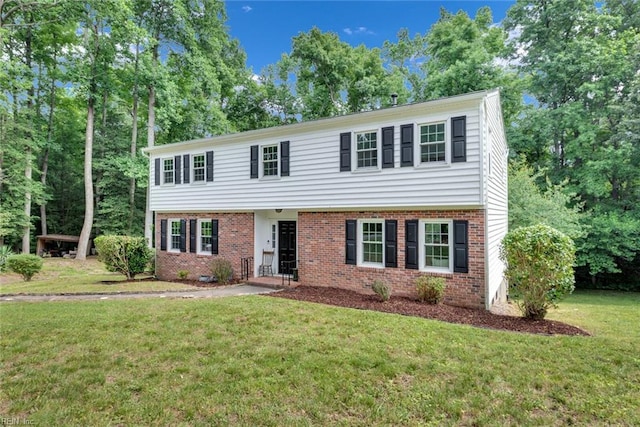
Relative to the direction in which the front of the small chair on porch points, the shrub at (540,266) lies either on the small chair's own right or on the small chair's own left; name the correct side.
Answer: on the small chair's own left

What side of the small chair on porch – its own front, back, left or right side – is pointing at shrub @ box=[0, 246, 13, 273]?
right

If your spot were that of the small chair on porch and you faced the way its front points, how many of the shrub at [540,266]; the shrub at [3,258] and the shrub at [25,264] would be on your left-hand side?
1

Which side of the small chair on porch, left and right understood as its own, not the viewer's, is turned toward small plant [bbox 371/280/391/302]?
left

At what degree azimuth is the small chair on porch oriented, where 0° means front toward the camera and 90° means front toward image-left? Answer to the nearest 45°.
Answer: approximately 45°

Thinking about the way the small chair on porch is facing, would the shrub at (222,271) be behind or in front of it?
in front

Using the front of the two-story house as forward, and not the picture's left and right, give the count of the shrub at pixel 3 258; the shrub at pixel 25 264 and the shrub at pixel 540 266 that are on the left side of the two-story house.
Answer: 1

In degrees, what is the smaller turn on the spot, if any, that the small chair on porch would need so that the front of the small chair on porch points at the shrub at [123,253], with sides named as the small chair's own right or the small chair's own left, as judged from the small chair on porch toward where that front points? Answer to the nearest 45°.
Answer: approximately 45° to the small chair's own right

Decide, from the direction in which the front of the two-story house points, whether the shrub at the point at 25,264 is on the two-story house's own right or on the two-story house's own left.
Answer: on the two-story house's own right
